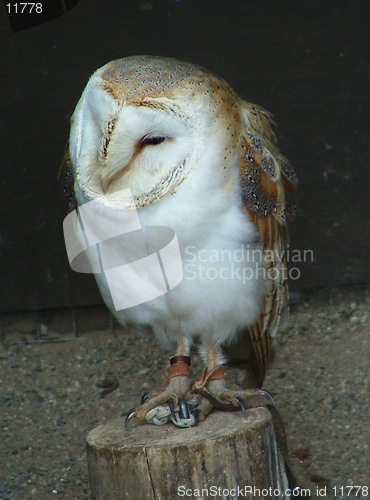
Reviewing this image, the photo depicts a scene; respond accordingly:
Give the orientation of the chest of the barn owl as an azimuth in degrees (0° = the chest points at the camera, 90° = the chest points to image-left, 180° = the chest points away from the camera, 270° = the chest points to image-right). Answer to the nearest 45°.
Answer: approximately 45°
